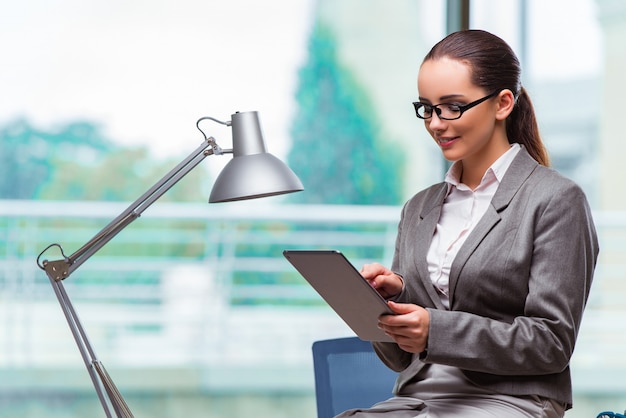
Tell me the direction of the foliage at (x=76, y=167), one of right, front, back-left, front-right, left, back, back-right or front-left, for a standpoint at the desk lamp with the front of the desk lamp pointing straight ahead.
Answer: left

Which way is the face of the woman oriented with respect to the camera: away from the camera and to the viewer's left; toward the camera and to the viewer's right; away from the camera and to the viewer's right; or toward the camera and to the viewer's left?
toward the camera and to the viewer's left

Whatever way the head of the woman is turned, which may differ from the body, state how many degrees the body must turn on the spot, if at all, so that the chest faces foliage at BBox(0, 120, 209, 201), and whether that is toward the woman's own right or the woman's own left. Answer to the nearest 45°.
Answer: approximately 90° to the woman's own right

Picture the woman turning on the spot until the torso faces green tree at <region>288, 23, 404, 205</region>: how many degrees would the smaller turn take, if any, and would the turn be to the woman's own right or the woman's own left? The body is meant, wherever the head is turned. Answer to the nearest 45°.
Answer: approximately 135° to the woman's own right

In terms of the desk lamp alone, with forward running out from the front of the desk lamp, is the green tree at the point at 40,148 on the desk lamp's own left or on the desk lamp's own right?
on the desk lamp's own left

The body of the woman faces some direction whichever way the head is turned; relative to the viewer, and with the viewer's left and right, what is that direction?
facing the viewer and to the left of the viewer

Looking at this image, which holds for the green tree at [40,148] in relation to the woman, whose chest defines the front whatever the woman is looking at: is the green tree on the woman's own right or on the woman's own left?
on the woman's own right

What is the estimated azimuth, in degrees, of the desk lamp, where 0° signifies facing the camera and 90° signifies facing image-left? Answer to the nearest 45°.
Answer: approximately 270°

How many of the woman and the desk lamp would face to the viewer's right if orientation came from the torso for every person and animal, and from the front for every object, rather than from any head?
1
